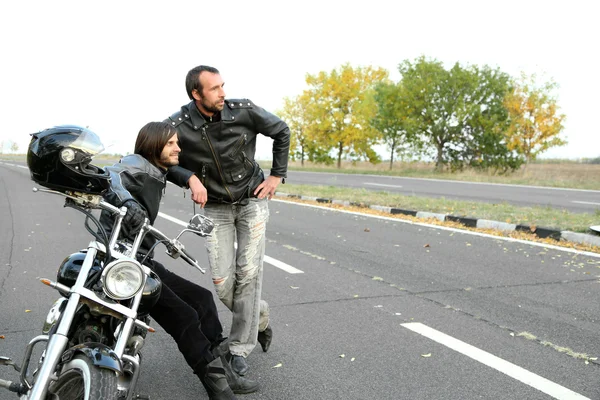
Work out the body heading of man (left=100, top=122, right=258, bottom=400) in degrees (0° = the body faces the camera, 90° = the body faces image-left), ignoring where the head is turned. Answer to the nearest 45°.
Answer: approximately 270°

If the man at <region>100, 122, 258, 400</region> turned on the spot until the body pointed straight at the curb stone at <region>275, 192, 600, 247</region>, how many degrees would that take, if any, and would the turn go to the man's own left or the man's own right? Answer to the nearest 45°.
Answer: approximately 45° to the man's own left

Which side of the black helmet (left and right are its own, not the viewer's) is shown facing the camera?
right

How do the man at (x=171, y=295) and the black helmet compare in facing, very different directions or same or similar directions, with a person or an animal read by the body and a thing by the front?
same or similar directions

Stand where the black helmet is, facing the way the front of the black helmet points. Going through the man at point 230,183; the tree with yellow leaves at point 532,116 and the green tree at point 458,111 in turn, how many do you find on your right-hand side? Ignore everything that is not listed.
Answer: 0

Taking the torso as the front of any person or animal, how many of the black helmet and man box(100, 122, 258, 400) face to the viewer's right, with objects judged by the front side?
2

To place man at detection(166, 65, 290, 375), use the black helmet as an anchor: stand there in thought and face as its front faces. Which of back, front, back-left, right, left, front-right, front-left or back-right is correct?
front-left

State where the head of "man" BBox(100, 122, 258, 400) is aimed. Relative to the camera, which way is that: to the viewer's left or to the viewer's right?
to the viewer's right

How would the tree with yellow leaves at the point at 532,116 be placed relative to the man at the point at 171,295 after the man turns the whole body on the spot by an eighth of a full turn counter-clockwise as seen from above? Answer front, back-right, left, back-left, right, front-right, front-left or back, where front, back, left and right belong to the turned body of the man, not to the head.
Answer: front
